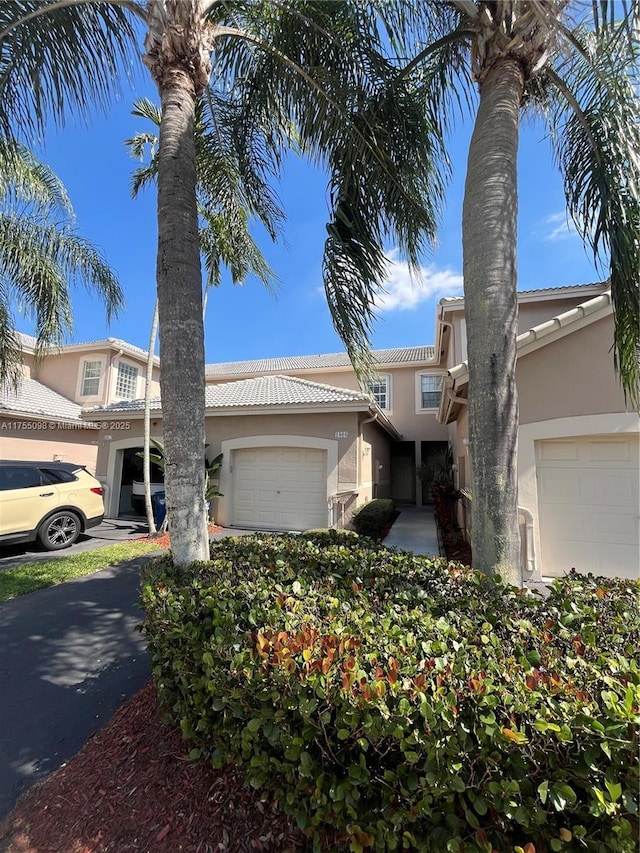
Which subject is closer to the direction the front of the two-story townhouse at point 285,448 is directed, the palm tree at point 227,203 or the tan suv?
the palm tree

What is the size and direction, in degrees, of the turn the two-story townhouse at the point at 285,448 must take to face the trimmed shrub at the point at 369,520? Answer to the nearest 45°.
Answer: approximately 45° to its left

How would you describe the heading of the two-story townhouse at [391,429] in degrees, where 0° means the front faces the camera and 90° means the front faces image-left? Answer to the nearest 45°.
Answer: approximately 0°

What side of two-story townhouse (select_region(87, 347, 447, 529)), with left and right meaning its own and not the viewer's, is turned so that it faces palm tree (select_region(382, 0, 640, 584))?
front

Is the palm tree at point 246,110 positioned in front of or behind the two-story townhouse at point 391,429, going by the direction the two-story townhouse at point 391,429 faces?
in front
